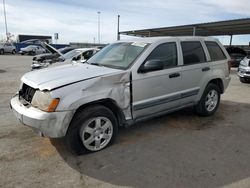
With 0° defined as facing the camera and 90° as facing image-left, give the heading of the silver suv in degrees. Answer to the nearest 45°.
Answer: approximately 45°

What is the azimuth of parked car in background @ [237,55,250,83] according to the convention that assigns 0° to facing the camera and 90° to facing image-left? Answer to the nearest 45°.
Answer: approximately 45°

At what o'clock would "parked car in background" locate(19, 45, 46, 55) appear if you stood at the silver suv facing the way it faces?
The parked car in background is roughly at 4 o'clock from the silver suv.

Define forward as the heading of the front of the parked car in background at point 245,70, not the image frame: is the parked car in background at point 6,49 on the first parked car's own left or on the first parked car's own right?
on the first parked car's own right

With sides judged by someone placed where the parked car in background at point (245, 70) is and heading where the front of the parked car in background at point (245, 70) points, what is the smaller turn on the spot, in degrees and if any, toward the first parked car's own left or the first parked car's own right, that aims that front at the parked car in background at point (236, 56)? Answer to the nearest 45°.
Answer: approximately 135° to the first parked car's own right

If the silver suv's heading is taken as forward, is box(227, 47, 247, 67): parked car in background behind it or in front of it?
behind
